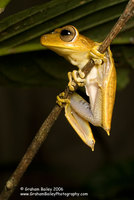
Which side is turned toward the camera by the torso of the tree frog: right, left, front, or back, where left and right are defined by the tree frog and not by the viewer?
left
